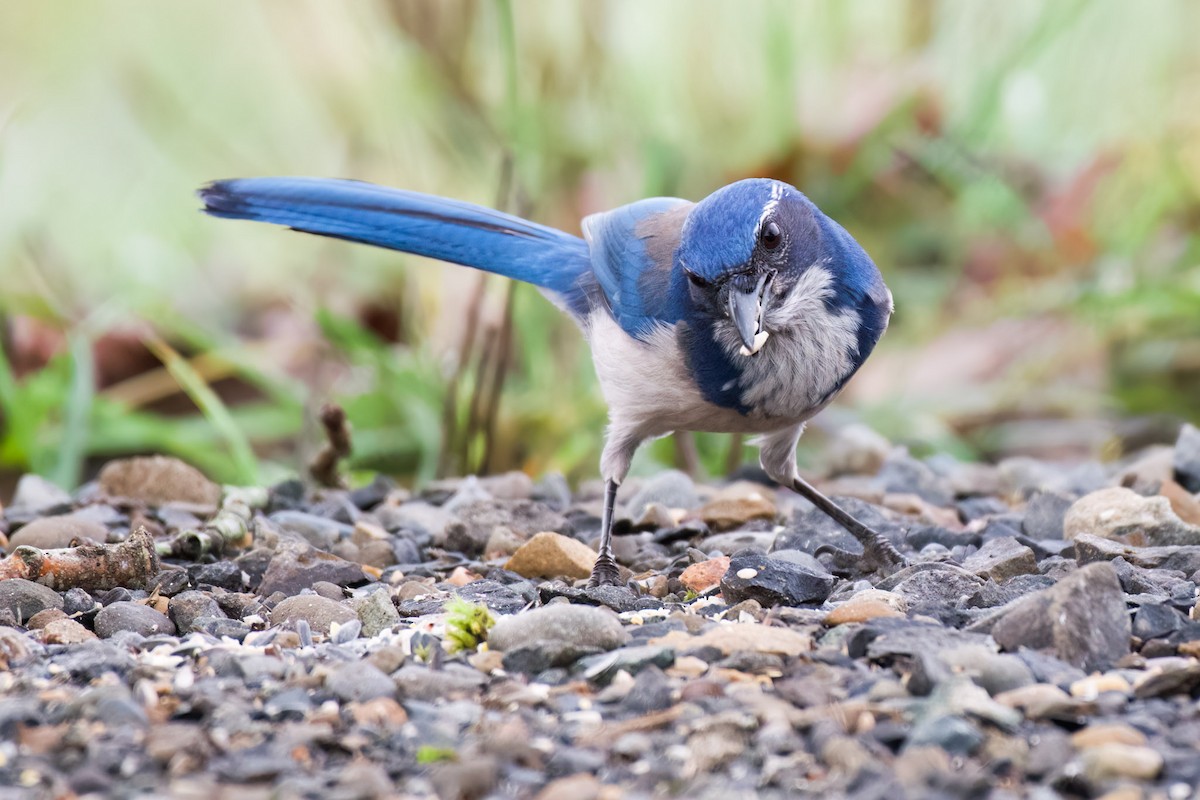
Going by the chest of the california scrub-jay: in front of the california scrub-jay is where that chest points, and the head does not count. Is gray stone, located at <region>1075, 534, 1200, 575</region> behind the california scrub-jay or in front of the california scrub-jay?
in front

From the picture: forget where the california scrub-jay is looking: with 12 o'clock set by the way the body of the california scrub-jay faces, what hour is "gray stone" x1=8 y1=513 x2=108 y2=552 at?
The gray stone is roughly at 5 o'clock from the california scrub-jay.

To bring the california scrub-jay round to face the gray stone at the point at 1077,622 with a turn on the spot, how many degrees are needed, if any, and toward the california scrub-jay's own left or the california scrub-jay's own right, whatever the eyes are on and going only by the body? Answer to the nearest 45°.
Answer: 0° — it already faces it

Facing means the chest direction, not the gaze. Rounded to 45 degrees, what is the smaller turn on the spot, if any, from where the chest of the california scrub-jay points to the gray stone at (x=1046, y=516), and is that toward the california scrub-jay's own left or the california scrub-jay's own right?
approximately 45° to the california scrub-jay's own left

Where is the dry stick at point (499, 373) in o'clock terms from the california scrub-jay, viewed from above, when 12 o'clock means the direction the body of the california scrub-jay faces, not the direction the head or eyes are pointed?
The dry stick is roughly at 7 o'clock from the california scrub-jay.

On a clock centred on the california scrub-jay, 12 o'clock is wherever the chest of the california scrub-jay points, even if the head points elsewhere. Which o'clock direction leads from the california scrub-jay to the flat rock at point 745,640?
The flat rock is roughly at 1 o'clock from the california scrub-jay.

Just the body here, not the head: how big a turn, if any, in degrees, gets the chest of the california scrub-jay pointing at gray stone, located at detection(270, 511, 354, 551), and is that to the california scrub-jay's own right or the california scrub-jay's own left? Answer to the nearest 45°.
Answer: approximately 180°

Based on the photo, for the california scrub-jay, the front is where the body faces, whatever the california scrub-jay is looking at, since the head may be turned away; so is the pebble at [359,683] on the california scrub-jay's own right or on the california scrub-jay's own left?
on the california scrub-jay's own right

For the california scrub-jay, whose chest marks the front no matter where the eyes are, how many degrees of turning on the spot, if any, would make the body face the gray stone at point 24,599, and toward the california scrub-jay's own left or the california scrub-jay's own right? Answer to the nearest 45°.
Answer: approximately 135° to the california scrub-jay's own right

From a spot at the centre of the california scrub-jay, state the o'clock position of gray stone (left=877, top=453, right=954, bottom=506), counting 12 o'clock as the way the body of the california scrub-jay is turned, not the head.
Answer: The gray stone is roughly at 9 o'clock from the california scrub-jay.

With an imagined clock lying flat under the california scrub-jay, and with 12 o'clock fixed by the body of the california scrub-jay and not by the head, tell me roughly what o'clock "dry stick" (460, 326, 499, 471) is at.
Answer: The dry stick is roughly at 7 o'clock from the california scrub-jay.

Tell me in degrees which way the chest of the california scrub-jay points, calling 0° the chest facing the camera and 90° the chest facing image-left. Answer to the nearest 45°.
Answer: approximately 315°
